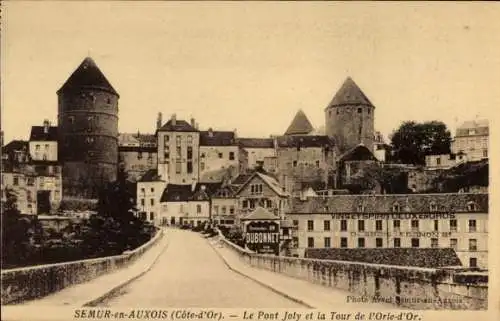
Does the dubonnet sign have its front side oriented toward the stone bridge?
yes

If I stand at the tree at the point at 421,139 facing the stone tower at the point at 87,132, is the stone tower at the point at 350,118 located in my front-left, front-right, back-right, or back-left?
front-right

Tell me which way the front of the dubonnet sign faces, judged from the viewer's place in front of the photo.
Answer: facing the viewer

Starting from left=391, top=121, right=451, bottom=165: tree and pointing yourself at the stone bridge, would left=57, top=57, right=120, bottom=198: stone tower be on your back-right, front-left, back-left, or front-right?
front-right

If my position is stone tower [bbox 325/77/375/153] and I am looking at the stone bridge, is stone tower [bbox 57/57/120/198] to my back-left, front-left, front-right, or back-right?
front-right

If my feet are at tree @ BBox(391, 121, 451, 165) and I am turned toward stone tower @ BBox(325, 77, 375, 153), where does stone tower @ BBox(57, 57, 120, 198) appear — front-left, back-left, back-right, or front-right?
front-left
